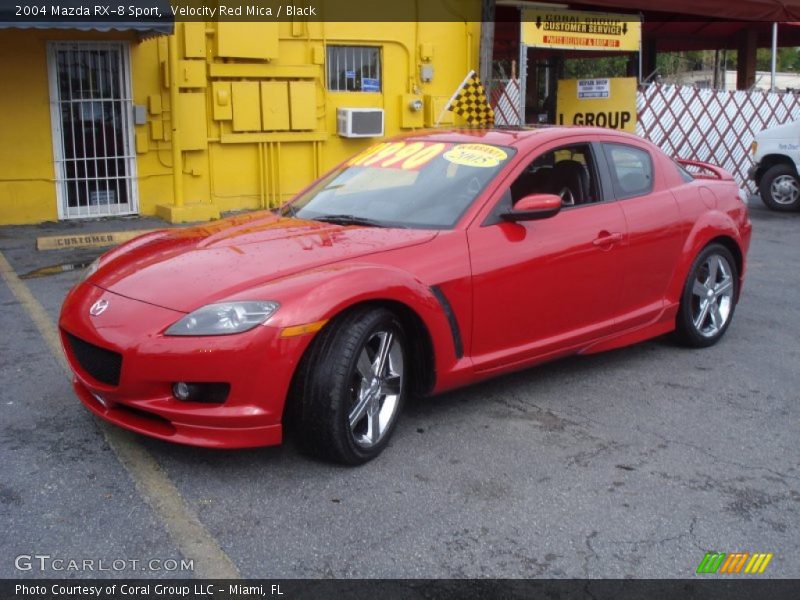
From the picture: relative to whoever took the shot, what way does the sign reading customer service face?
facing the viewer

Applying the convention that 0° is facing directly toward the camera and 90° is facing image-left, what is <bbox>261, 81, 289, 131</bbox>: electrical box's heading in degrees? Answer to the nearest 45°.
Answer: approximately 0°

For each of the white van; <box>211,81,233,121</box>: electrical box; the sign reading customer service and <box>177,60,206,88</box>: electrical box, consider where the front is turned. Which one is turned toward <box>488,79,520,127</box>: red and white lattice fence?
the white van

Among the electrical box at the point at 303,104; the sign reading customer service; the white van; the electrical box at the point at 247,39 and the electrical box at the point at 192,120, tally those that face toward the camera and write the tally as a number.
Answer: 4

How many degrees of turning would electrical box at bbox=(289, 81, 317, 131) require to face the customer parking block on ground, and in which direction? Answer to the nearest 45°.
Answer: approximately 45° to its right

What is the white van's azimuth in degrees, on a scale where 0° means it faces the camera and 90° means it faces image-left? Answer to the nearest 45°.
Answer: approximately 90°

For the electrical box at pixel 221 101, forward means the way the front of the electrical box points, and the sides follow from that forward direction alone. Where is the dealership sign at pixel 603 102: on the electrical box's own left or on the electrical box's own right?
on the electrical box's own left

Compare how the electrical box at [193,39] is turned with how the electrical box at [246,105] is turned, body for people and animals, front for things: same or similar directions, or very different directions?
same or similar directions

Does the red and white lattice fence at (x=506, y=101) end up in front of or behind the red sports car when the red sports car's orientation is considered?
behind

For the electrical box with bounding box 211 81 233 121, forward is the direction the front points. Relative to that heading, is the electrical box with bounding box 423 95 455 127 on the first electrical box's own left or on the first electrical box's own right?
on the first electrical box's own left

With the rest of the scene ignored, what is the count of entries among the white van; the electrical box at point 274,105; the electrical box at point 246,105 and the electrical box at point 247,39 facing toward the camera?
3

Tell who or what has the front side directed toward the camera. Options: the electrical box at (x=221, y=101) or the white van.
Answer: the electrical box

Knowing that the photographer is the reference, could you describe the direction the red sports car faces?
facing the viewer and to the left of the viewer

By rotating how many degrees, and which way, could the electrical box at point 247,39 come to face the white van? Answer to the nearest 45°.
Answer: approximately 90° to its left
